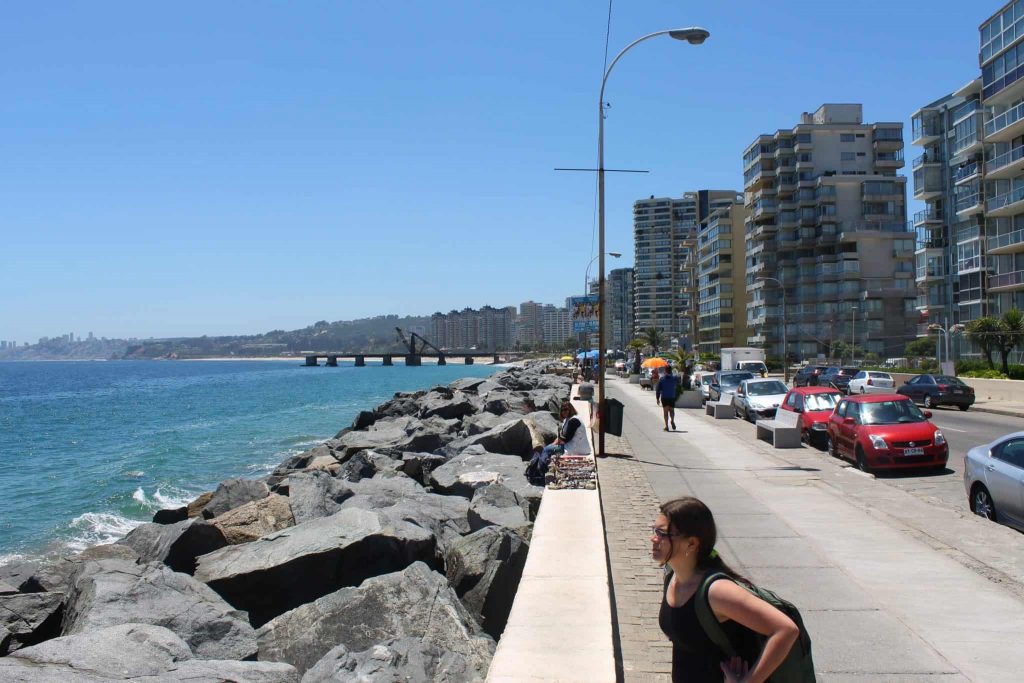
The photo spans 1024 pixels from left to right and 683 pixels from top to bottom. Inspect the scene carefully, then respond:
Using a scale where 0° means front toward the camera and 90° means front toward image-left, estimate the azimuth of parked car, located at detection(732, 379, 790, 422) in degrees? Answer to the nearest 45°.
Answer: approximately 315°

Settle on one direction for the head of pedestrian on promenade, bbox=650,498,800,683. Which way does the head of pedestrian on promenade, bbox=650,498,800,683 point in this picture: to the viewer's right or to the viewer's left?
to the viewer's left

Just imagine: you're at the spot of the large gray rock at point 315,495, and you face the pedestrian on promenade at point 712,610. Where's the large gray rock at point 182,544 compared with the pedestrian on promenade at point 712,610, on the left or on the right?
right

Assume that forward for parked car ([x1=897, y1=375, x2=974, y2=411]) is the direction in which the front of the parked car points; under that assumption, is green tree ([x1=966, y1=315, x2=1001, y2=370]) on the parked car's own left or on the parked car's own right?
on the parked car's own right

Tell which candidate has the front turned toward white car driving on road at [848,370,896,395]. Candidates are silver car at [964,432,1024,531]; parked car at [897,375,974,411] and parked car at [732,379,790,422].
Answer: parked car at [897,375,974,411]

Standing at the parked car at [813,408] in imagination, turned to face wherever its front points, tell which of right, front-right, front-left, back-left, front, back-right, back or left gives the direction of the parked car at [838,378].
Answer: back-left

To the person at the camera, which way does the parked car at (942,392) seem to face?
facing away from the viewer and to the left of the viewer

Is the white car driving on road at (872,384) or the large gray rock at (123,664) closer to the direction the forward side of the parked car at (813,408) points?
the large gray rock
